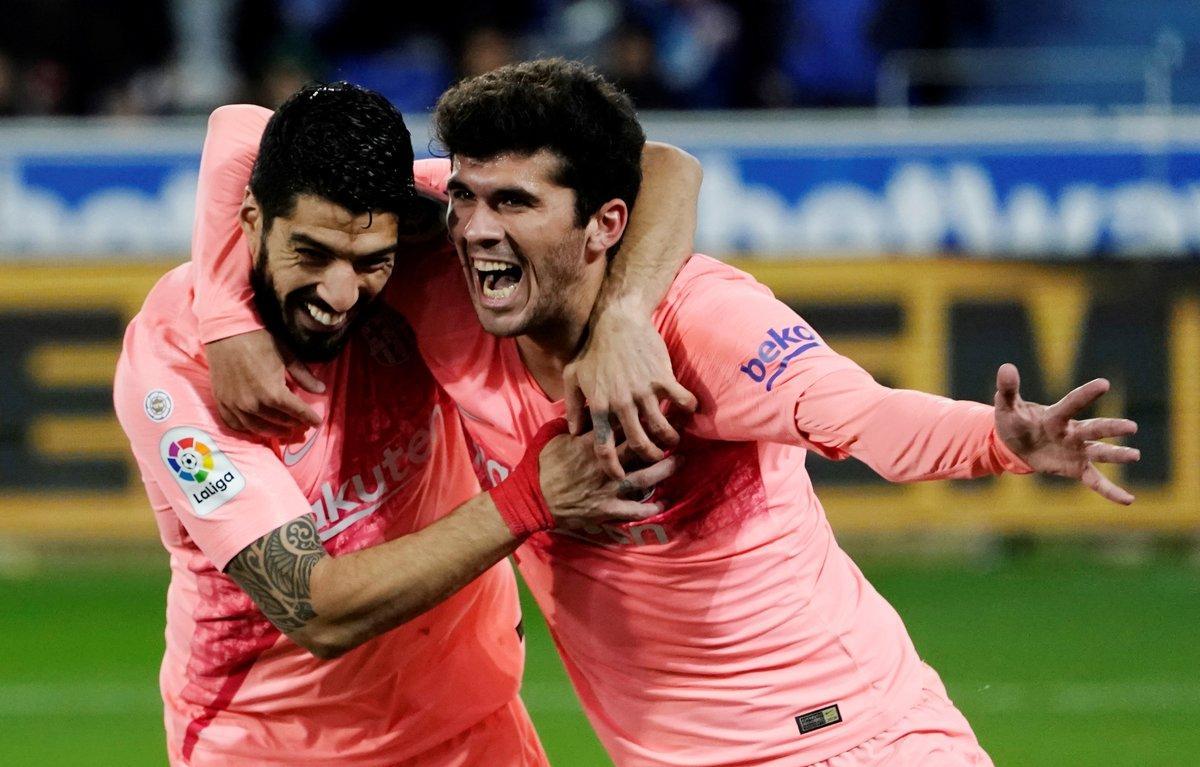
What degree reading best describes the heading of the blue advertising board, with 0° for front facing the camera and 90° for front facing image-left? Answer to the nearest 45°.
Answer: approximately 0°

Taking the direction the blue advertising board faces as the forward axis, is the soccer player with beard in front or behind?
in front

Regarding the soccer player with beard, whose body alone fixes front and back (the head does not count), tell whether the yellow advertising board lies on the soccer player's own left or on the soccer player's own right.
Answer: on the soccer player's own left

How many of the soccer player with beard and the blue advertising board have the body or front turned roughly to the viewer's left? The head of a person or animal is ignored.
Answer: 0

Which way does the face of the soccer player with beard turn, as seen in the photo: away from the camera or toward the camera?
toward the camera

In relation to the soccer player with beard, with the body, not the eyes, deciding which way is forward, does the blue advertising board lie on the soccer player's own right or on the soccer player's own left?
on the soccer player's own left

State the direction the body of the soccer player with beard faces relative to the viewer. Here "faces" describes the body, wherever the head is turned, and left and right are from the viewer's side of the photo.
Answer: facing the viewer and to the right of the viewer
